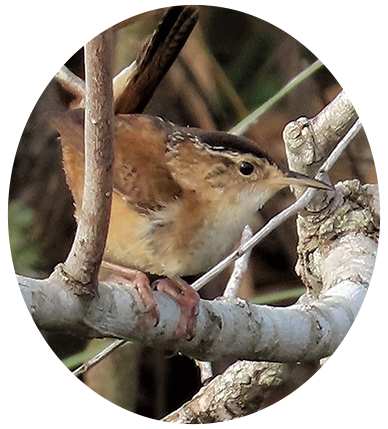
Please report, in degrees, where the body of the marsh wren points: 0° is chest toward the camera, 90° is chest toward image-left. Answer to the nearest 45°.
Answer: approximately 270°
